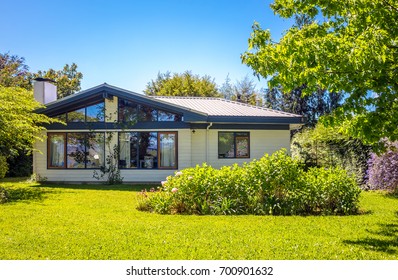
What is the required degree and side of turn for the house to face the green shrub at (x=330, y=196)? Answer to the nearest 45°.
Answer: approximately 45° to its left

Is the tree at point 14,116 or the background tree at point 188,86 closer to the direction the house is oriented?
the tree

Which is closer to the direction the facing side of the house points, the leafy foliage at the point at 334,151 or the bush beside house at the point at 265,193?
the bush beside house

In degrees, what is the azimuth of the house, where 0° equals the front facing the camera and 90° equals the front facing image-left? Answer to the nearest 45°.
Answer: approximately 0°

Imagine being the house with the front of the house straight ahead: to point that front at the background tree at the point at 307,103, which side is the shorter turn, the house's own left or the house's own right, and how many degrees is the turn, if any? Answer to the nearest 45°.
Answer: approximately 135° to the house's own left

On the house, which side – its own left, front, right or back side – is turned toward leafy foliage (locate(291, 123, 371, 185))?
left

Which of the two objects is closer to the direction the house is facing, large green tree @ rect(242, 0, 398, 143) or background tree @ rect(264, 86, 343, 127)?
the large green tree

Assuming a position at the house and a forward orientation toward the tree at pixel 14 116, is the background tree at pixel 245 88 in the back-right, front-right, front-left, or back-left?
back-right

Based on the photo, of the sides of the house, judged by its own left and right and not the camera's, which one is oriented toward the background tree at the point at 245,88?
back

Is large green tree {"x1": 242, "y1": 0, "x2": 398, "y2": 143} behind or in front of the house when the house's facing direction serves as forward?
in front

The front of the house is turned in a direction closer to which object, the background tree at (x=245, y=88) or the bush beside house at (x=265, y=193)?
the bush beside house

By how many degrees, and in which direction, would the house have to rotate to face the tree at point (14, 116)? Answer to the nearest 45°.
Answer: approximately 45° to its right

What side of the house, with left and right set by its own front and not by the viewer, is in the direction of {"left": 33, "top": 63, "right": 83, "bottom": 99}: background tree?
back

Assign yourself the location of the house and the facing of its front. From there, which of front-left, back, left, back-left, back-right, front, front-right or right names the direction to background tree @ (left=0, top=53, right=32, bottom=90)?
back-right

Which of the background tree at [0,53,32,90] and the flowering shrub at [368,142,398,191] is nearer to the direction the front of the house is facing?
the flowering shrub

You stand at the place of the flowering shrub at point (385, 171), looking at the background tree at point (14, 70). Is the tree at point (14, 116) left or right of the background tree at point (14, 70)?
left

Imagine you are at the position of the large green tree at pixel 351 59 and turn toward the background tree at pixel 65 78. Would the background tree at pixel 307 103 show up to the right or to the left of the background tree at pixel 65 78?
right

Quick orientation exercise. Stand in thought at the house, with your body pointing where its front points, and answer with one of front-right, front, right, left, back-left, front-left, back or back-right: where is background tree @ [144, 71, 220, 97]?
back
